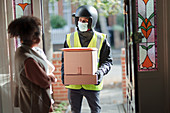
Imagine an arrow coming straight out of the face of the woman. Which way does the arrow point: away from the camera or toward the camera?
away from the camera

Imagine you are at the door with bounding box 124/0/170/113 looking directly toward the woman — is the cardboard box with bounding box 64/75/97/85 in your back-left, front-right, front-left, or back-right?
front-right

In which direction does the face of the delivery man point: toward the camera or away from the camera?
toward the camera

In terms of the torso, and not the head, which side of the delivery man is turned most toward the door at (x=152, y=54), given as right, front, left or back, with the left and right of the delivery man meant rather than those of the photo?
left

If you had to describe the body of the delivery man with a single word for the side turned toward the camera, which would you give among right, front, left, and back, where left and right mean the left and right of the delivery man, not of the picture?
front

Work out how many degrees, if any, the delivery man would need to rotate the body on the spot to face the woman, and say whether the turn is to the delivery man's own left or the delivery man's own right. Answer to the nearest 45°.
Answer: approximately 45° to the delivery man's own right
